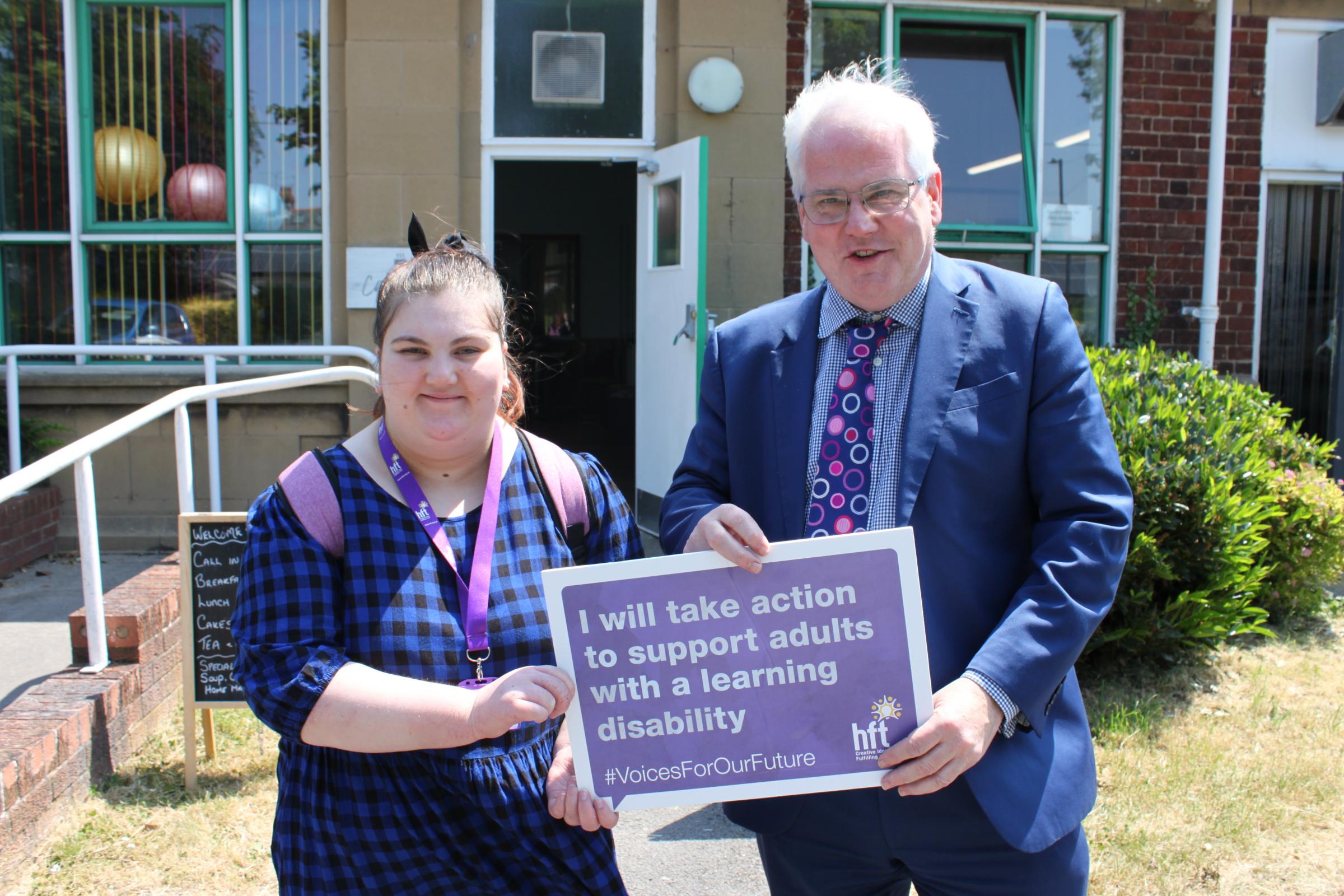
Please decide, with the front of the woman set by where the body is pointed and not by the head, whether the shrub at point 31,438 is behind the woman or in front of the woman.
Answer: behind

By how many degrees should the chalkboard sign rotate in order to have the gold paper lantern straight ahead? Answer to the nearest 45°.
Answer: approximately 180°

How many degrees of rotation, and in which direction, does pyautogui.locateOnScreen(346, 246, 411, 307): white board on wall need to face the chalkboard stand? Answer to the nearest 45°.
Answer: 0° — it already faces it

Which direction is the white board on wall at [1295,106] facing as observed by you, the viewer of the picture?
facing the viewer

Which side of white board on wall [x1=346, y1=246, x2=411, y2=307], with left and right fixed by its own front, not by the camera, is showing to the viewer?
front

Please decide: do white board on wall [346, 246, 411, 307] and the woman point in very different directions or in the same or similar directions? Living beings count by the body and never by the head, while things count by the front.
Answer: same or similar directions

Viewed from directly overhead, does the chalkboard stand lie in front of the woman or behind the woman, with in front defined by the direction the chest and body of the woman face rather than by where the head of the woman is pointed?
behind

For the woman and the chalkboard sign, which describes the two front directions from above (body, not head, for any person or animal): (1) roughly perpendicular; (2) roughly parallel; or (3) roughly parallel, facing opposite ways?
roughly parallel

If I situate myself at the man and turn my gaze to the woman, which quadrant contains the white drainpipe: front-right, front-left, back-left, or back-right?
back-right

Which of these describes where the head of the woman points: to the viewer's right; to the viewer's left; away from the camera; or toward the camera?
toward the camera

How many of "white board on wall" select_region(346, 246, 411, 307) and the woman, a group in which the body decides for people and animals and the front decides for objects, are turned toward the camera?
2

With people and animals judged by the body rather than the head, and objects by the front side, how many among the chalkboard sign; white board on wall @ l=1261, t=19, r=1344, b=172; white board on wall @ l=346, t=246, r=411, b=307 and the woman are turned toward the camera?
4
